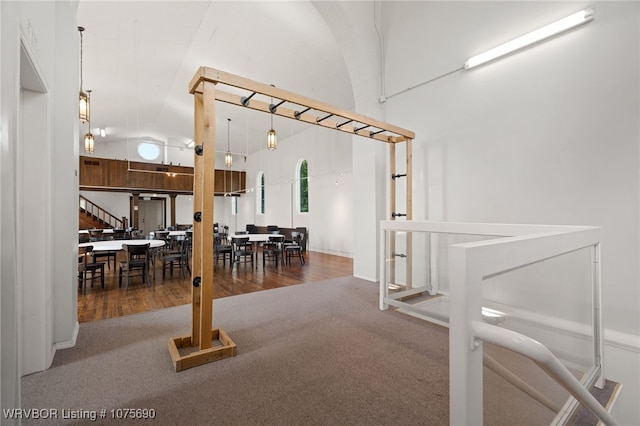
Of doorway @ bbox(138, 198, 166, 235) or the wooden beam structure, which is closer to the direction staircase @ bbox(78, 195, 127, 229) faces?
the doorway

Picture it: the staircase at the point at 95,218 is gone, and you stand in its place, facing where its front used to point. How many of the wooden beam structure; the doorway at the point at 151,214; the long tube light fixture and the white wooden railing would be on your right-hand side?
3

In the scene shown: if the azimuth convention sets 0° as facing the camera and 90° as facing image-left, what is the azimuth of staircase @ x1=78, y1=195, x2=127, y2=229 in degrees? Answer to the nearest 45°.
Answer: approximately 270°

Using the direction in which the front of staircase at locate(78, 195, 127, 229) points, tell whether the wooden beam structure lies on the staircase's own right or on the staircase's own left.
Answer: on the staircase's own right

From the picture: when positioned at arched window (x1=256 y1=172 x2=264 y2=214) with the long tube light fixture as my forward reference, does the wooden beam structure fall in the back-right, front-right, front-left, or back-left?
front-right

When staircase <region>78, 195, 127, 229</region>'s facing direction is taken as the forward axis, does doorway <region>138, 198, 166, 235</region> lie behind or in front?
in front

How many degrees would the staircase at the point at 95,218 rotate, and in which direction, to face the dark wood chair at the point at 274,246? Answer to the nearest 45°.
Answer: approximately 90° to its right

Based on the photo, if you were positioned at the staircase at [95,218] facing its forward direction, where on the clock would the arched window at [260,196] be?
The arched window is roughly at 1 o'clock from the staircase.

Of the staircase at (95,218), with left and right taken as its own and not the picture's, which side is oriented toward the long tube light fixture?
right
